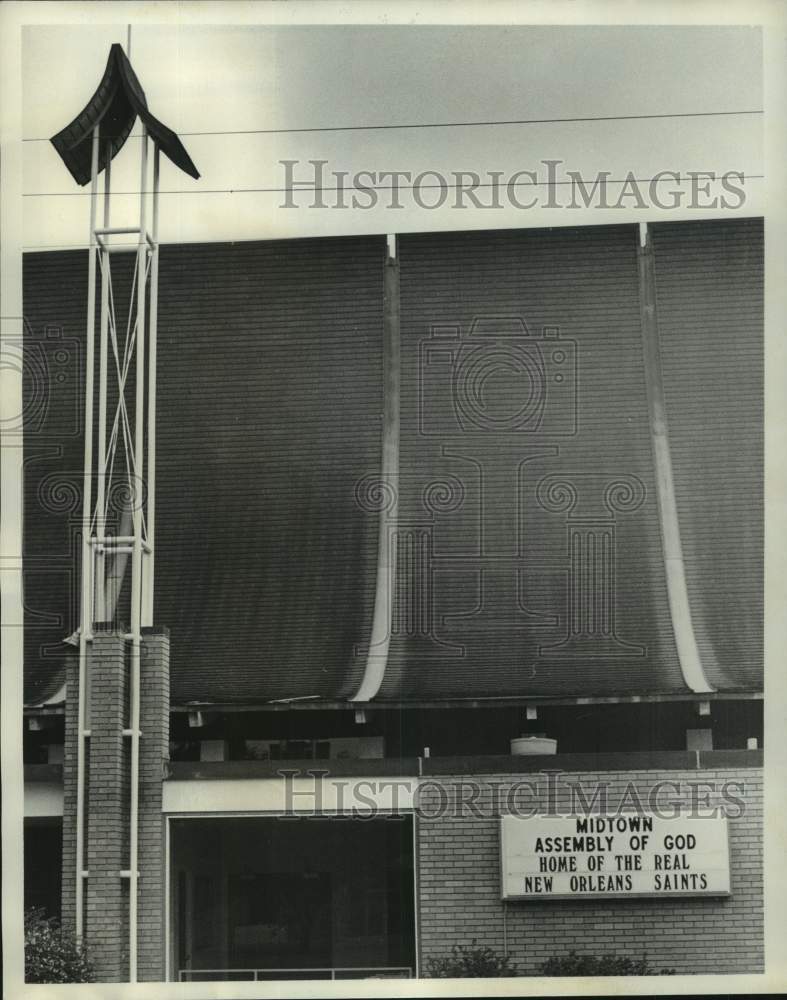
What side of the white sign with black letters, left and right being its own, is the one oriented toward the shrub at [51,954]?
right

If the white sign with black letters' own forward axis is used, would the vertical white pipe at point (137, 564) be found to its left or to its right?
on its right

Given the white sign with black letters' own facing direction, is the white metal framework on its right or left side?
on its right

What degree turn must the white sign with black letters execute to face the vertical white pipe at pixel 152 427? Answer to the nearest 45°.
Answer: approximately 90° to its right

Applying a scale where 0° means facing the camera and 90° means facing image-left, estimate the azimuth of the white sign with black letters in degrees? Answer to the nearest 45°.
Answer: approximately 0°

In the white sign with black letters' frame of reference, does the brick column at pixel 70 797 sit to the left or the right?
on its right

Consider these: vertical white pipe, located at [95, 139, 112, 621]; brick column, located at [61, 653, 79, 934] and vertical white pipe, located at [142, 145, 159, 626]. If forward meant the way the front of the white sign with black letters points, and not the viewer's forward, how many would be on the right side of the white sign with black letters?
3
